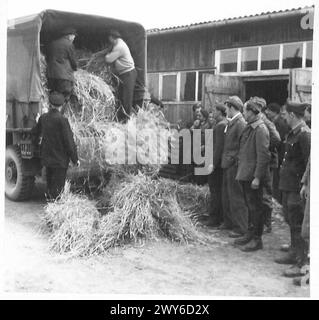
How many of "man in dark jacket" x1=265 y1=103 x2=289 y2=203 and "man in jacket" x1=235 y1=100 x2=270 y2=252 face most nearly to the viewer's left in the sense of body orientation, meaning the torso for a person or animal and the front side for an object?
2

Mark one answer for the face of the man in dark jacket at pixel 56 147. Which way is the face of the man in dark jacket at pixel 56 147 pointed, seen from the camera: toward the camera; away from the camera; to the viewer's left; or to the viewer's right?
away from the camera

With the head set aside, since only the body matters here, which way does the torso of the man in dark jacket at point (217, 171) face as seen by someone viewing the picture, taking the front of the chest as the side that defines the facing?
to the viewer's left

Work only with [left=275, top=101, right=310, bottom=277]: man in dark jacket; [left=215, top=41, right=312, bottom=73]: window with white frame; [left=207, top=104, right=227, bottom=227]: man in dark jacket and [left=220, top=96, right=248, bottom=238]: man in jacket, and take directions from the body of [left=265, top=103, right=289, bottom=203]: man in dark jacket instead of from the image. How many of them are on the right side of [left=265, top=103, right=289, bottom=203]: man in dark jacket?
1

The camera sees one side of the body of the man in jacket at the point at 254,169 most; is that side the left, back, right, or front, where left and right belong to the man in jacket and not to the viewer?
left

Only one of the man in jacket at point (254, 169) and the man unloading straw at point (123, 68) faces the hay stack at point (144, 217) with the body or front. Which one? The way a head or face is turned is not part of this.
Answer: the man in jacket

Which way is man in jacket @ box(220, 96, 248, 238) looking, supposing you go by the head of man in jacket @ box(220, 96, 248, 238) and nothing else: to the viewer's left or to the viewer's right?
to the viewer's left

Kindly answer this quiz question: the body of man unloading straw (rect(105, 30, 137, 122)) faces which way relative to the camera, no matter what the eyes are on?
to the viewer's left

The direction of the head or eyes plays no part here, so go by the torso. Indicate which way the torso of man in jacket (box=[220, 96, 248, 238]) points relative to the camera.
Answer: to the viewer's left

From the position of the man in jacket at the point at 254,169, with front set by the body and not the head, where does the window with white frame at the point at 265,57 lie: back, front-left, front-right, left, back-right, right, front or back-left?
right

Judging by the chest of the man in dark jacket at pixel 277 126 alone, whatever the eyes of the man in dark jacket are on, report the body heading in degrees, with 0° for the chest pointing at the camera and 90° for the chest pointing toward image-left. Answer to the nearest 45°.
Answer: approximately 90°

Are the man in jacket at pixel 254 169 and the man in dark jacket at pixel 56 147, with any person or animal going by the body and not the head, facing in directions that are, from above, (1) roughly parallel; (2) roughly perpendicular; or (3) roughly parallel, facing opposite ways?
roughly perpendicular

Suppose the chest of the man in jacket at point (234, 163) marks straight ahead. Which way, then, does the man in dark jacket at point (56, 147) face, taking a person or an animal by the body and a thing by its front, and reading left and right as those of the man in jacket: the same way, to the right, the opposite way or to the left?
to the right

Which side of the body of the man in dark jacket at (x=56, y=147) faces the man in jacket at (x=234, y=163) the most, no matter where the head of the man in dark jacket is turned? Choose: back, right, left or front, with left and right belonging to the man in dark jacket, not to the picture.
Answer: right

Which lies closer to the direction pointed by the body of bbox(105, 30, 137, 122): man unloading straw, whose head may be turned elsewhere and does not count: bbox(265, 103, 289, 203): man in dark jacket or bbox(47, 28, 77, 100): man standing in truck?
the man standing in truck

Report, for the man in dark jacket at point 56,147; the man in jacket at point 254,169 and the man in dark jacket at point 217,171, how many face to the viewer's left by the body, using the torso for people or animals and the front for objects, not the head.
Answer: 2

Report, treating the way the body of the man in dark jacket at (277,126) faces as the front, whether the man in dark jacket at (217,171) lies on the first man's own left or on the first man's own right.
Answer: on the first man's own left

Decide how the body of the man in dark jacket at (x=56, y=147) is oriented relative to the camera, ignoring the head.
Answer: away from the camera
